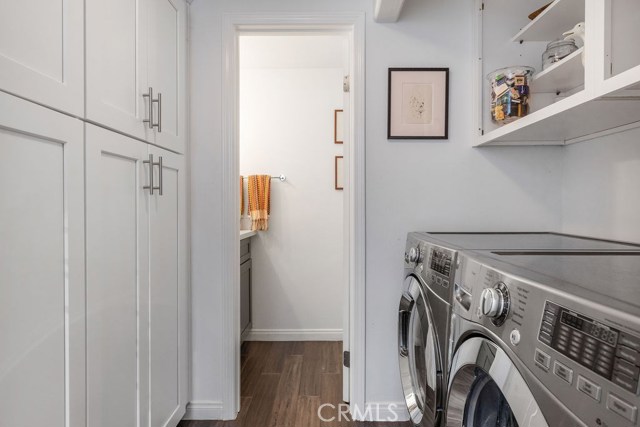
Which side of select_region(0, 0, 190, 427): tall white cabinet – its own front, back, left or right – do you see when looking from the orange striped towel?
left

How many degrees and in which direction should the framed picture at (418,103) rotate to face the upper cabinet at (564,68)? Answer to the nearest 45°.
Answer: approximately 45° to its left

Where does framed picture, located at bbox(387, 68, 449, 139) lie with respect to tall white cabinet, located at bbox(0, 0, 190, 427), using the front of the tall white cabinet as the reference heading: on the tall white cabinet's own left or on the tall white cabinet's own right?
on the tall white cabinet's own left

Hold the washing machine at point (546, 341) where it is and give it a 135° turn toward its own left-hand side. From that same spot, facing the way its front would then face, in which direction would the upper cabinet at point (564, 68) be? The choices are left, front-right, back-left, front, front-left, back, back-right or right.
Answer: left

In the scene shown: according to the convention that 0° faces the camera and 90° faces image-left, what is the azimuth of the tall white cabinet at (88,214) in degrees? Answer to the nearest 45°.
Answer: approximately 315°

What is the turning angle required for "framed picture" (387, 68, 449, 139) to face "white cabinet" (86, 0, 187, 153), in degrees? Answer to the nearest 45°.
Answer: approximately 45° to its right

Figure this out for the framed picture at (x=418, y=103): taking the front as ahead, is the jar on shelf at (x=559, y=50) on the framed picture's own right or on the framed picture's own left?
on the framed picture's own left
